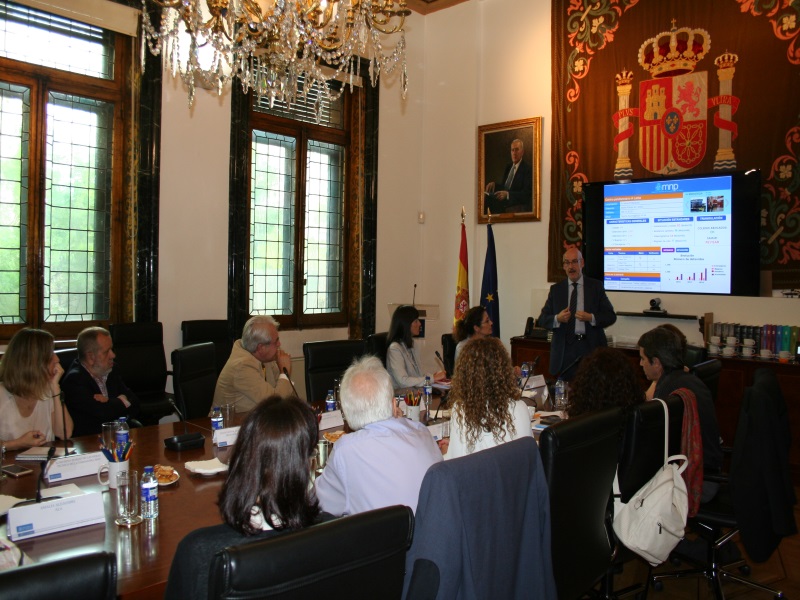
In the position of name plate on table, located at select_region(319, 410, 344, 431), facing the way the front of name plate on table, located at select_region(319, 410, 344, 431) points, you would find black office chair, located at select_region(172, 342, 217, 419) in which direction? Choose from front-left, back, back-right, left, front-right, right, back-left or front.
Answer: back

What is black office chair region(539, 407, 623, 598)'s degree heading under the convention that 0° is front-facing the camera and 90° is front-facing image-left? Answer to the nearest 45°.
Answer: approximately 135°

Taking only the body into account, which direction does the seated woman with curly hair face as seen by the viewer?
away from the camera

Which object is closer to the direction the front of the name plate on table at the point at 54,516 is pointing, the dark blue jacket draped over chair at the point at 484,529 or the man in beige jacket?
the dark blue jacket draped over chair

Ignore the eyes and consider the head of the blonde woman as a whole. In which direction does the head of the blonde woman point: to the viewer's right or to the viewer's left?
to the viewer's right

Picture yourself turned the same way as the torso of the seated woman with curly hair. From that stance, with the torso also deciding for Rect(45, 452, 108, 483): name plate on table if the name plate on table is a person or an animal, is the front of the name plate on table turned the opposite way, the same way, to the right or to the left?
the opposite way

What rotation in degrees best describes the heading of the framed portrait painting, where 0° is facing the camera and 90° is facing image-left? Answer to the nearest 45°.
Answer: approximately 45°

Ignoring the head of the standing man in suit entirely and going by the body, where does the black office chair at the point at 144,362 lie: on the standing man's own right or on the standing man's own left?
on the standing man's own right

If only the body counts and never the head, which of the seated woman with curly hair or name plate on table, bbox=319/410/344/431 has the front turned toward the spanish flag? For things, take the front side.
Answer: the seated woman with curly hair
